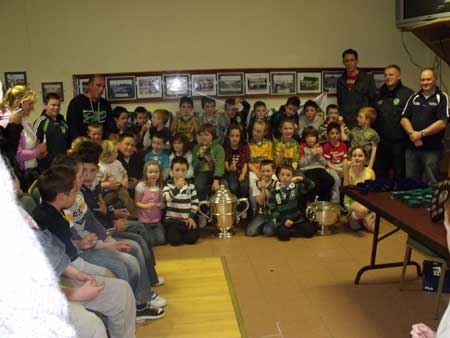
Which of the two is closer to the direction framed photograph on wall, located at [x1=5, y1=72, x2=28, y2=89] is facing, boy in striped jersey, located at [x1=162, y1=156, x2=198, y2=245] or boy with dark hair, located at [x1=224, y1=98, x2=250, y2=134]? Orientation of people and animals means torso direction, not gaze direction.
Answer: the boy in striped jersey

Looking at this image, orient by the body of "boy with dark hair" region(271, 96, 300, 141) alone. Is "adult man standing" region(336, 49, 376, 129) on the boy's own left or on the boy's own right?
on the boy's own left

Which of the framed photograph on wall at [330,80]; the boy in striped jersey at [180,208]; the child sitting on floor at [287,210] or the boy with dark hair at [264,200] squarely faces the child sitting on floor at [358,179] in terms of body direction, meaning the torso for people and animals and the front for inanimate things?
the framed photograph on wall

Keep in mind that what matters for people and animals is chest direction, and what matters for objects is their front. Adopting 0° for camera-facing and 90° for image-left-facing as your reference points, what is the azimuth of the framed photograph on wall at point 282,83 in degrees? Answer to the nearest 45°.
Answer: approximately 0°

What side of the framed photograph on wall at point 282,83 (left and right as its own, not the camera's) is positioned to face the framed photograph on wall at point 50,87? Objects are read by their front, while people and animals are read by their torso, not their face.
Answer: right

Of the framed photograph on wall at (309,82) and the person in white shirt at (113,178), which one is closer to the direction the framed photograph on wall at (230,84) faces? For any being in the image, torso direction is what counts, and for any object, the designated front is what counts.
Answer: the person in white shirt

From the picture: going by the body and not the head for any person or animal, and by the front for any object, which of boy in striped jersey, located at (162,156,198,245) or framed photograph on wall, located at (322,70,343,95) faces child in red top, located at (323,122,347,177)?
the framed photograph on wall
